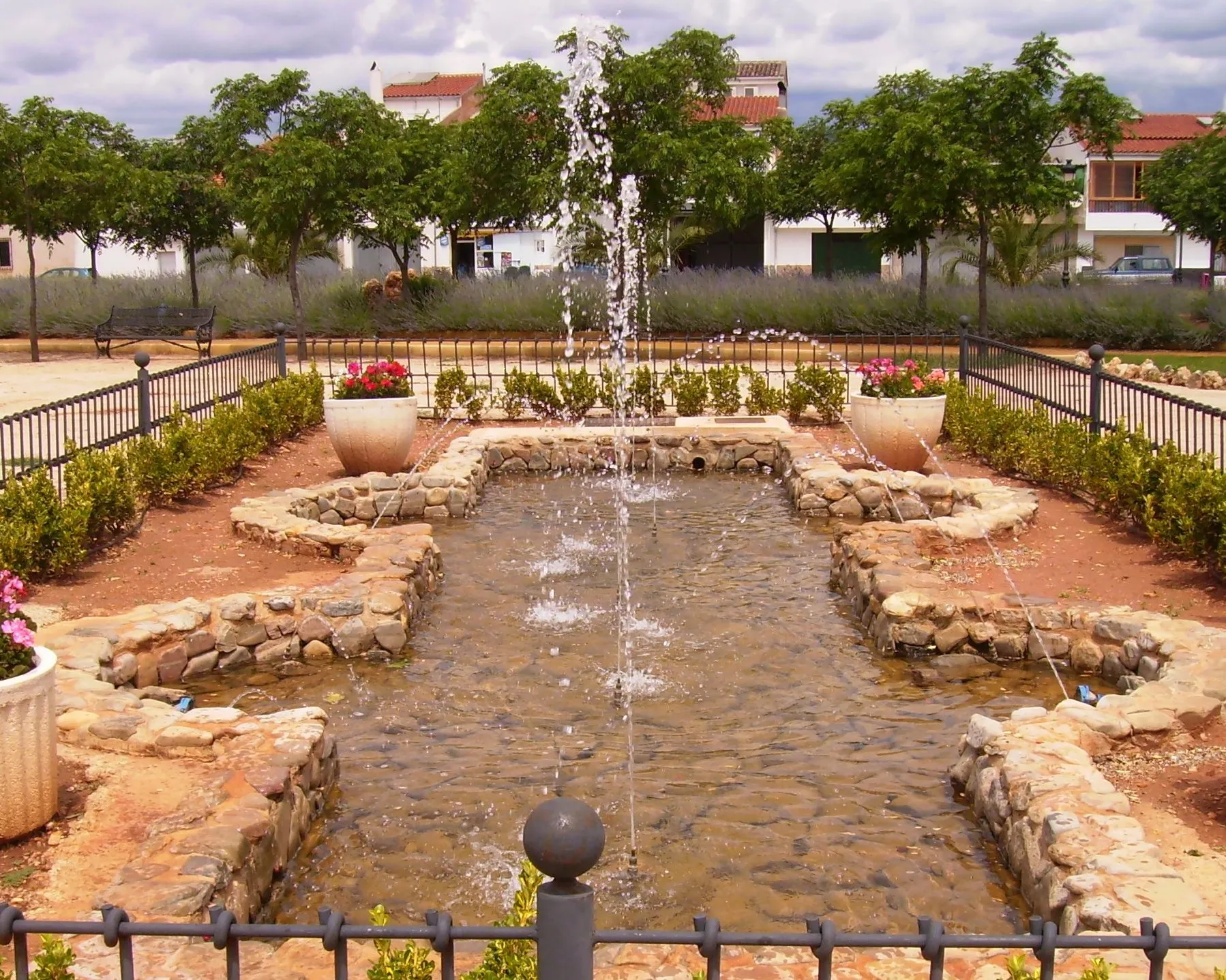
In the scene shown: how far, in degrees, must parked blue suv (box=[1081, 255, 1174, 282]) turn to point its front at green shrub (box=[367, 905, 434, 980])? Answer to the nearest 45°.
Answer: approximately 90° to its left

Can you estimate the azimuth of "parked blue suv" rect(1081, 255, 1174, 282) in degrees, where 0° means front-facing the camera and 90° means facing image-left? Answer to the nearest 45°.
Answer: approximately 90°

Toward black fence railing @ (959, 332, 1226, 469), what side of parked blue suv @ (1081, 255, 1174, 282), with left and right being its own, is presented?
left

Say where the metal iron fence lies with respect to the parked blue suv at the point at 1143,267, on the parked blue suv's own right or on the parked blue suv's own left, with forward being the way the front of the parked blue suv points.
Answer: on the parked blue suv's own left

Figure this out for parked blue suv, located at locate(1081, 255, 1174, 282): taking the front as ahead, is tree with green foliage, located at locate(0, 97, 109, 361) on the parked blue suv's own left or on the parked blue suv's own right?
on the parked blue suv's own left

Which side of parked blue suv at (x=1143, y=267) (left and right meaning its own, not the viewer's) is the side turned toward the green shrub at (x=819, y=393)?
left

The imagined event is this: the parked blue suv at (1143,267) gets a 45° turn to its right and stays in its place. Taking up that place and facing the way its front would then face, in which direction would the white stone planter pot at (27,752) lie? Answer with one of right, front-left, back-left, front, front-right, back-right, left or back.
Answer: back-left

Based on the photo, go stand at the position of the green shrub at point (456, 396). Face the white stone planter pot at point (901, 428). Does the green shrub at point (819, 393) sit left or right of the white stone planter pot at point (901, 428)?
left

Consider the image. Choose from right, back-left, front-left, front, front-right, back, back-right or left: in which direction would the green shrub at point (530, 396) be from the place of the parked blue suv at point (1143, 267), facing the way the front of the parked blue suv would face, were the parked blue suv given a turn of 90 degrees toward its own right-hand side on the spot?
back

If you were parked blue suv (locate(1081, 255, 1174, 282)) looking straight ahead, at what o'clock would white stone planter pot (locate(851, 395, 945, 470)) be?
The white stone planter pot is roughly at 9 o'clock from the parked blue suv.

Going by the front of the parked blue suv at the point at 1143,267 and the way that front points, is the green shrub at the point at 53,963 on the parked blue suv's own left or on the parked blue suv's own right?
on the parked blue suv's own left

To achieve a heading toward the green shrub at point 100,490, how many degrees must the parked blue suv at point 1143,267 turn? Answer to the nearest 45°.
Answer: approximately 90° to its left

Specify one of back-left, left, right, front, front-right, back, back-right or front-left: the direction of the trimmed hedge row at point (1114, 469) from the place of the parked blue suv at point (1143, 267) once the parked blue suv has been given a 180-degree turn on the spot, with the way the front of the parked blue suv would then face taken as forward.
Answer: right

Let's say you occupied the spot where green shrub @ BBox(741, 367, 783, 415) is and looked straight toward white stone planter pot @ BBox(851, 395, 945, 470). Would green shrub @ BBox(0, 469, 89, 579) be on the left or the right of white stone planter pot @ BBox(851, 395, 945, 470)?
right
